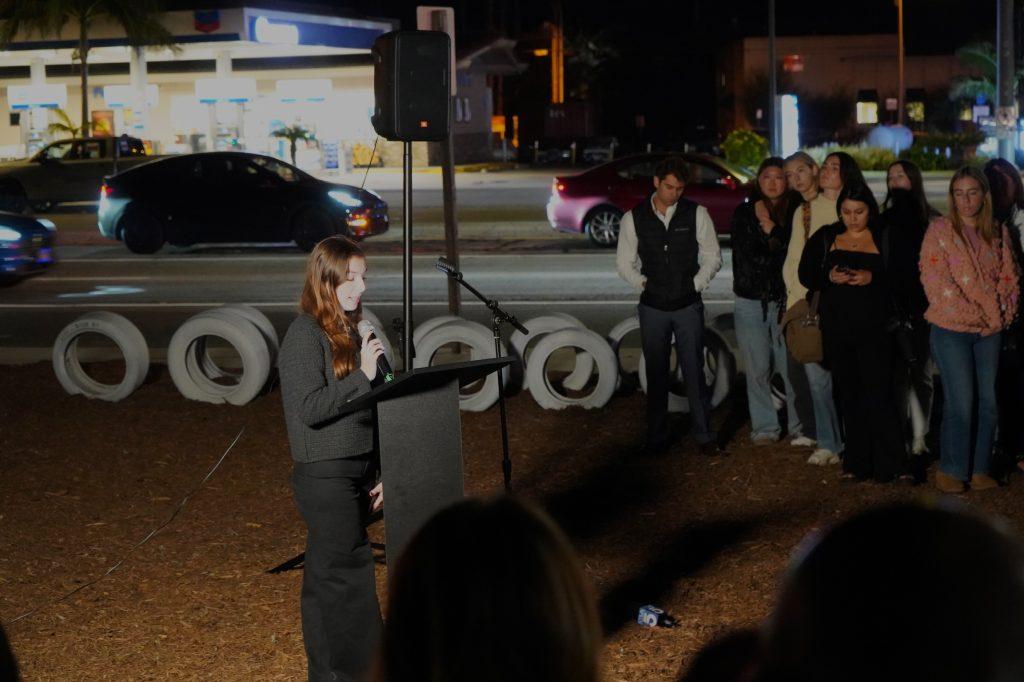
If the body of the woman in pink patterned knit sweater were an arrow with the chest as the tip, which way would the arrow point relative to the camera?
toward the camera

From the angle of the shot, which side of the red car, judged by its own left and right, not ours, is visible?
right

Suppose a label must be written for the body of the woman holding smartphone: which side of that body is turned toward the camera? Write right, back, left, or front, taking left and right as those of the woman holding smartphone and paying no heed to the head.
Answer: front

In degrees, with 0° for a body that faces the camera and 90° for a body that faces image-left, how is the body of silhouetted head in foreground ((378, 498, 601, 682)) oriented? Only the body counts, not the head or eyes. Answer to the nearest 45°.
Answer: approximately 180°

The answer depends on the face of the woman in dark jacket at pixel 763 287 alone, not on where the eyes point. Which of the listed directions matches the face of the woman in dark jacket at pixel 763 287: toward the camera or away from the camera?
toward the camera

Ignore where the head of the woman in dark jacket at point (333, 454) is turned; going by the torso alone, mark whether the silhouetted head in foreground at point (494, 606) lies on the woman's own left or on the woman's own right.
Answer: on the woman's own right

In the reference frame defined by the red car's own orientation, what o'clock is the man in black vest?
The man in black vest is roughly at 3 o'clock from the red car.

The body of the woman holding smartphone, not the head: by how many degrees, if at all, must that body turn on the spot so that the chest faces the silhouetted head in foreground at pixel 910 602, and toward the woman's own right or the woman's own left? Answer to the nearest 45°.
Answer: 0° — they already face them

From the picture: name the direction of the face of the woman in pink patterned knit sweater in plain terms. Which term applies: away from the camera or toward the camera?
toward the camera

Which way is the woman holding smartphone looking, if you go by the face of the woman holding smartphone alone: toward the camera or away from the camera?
toward the camera

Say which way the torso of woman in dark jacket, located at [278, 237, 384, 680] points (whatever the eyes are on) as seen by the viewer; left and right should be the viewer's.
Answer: facing to the right of the viewer

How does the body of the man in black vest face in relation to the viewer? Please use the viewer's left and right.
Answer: facing the viewer

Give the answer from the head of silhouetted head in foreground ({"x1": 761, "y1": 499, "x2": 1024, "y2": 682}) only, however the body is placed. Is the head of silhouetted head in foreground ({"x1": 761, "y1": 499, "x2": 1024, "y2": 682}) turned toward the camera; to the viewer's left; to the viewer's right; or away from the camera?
away from the camera

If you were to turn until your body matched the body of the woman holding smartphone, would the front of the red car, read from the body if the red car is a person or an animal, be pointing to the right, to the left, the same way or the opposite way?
to the left

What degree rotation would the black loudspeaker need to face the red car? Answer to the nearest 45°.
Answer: approximately 135° to its left

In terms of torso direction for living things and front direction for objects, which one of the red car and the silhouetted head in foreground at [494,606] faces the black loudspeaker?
the silhouetted head in foreground

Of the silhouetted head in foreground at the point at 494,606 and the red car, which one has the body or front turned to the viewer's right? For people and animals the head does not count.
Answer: the red car

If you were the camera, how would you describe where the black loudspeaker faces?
facing the viewer and to the right of the viewer
